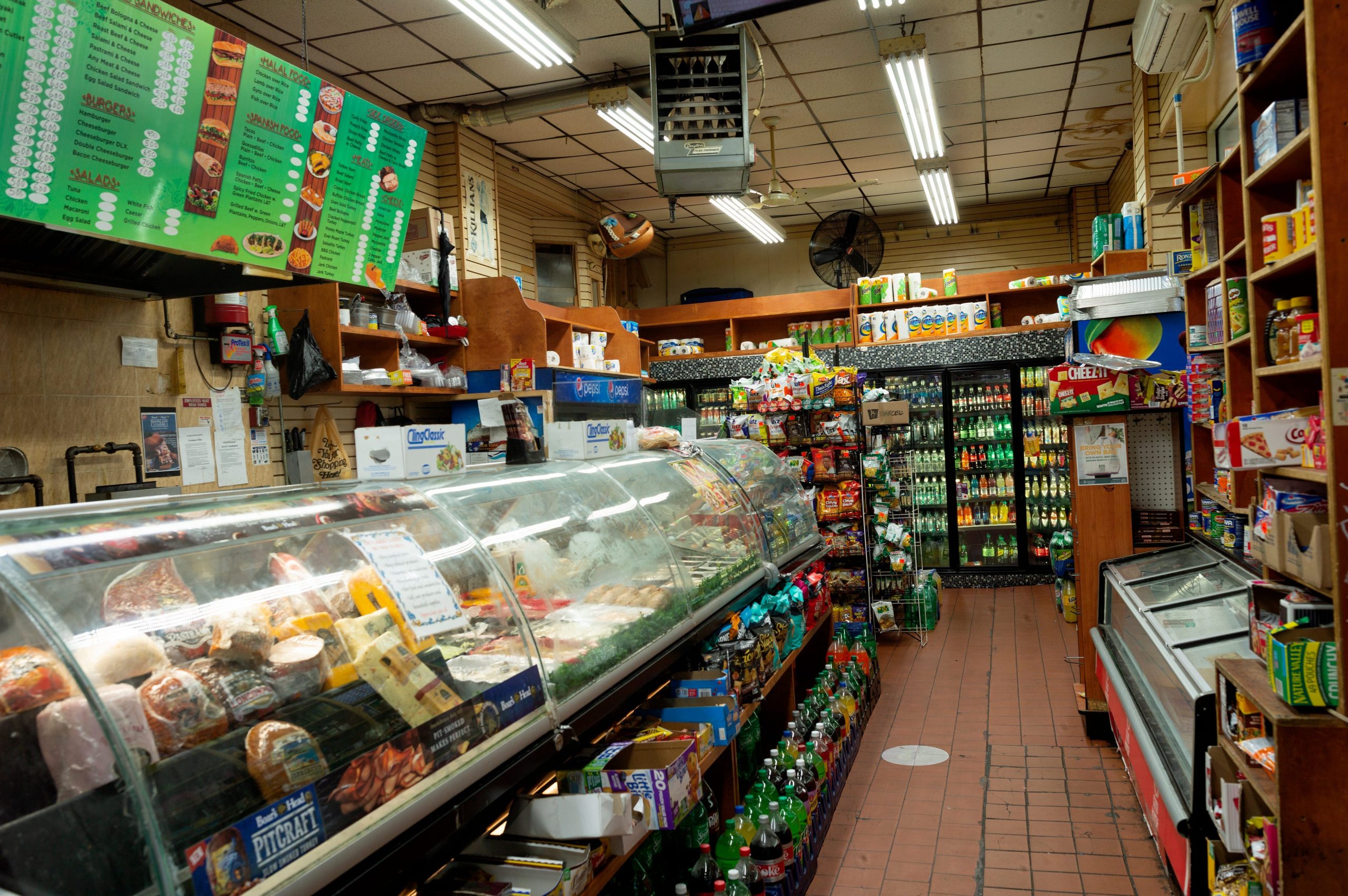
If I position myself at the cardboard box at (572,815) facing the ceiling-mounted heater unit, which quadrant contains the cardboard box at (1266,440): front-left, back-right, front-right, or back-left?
front-right

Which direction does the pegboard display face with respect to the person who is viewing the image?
facing the viewer

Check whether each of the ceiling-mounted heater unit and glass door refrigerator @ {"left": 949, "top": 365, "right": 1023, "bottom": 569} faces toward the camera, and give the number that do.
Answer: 2

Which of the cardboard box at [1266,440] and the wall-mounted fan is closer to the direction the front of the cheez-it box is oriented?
the cardboard box

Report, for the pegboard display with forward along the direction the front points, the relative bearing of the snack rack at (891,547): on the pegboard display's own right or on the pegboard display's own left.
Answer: on the pegboard display's own right

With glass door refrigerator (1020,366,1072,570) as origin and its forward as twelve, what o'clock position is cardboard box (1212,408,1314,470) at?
The cardboard box is roughly at 12 o'clock from the glass door refrigerator.

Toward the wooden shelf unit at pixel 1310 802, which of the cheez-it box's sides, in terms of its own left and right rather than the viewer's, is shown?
front

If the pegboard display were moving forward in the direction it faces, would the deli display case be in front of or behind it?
in front

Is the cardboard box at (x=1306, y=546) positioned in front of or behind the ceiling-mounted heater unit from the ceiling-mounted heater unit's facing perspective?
in front

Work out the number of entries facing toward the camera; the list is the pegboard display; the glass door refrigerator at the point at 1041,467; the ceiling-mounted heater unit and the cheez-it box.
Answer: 4

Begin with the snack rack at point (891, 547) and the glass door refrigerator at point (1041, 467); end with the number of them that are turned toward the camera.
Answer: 2

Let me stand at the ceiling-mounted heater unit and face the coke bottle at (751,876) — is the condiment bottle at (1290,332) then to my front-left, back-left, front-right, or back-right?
front-left

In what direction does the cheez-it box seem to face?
toward the camera

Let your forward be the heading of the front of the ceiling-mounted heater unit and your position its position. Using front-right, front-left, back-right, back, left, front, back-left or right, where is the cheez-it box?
left

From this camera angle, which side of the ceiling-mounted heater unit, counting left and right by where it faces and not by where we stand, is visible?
front
